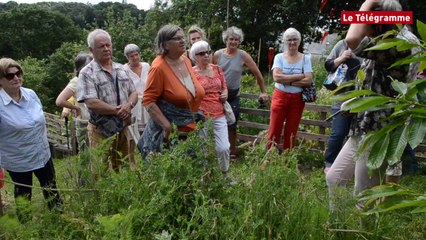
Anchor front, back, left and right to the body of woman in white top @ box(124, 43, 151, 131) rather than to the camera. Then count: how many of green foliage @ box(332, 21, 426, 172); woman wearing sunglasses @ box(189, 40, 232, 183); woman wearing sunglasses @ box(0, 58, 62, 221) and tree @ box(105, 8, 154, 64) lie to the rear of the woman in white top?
1

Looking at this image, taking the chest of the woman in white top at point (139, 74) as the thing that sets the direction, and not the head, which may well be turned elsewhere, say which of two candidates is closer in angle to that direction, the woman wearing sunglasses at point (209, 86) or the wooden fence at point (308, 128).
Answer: the woman wearing sunglasses

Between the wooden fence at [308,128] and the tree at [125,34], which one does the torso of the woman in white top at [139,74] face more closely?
the wooden fence

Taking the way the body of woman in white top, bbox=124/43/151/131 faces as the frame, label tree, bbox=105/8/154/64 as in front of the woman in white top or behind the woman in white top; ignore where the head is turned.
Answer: behind

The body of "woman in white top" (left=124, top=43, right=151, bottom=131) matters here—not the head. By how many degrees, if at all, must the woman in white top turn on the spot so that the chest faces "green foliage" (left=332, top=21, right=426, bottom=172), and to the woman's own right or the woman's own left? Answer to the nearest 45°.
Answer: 0° — they already face it

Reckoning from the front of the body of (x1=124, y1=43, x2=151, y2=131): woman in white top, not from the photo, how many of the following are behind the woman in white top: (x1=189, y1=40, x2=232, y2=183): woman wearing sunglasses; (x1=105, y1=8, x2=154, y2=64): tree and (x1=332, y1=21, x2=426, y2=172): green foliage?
1

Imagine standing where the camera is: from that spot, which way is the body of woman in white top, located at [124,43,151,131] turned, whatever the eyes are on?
toward the camera

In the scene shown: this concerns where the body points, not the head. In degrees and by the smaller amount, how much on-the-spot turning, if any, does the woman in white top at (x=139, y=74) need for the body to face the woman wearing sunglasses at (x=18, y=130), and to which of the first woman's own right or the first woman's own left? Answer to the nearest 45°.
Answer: approximately 45° to the first woman's own right

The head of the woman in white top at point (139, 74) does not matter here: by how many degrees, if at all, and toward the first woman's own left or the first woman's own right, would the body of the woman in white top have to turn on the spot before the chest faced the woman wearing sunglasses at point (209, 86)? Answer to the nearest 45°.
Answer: approximately 45° to the first woman's own left

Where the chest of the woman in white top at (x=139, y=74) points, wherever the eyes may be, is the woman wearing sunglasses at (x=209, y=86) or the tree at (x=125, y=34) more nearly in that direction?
the woman wearing sunglasses

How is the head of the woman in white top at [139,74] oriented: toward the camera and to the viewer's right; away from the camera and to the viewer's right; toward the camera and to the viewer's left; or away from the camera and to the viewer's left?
toward the camera and to the viewer's right
